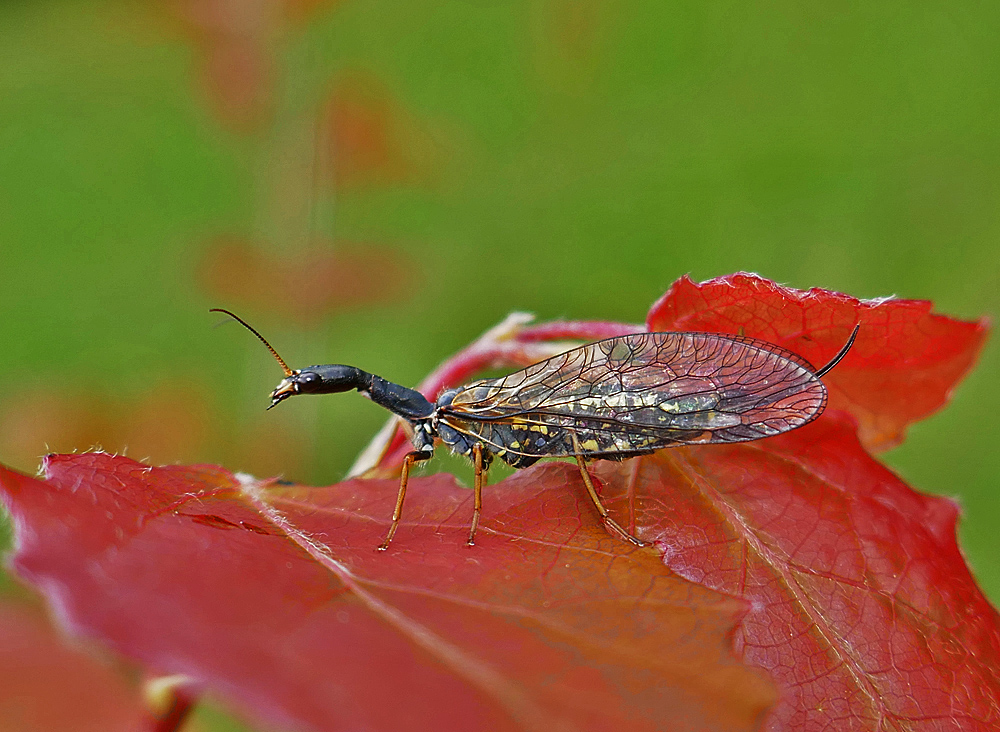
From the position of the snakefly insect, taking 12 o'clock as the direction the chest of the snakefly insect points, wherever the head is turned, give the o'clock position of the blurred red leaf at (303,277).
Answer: The blurred red leaf is roughly at 2 o'clock from the snakefly insect.

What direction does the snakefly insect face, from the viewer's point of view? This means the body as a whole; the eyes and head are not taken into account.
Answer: to the viewer's left

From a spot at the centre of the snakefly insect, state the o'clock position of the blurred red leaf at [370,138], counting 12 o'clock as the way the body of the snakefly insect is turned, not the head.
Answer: The blurred red leaf is roughly at 2 o'clock from the snakefly insect.
